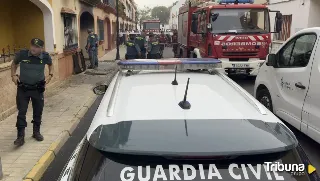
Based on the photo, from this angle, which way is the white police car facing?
away from the camera

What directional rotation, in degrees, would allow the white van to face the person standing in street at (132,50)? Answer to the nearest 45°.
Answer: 0° — it already faces them

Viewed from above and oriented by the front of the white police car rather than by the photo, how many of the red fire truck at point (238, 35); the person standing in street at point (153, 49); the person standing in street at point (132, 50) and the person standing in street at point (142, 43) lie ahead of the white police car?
4

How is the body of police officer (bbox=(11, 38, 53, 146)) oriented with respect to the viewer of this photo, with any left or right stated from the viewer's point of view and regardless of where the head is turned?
facing the viewer

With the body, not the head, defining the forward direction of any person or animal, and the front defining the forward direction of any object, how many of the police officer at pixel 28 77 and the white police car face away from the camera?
1

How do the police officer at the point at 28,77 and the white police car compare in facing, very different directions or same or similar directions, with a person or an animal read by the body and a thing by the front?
very different directions

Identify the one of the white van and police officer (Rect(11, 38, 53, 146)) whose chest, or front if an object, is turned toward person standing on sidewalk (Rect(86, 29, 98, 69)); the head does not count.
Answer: the white van

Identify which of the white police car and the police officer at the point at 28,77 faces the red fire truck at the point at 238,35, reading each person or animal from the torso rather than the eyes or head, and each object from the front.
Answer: the white police car

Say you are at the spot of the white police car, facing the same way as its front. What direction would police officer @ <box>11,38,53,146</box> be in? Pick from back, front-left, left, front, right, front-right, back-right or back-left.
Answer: front-left

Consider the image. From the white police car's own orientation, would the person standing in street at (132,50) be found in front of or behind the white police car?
in front

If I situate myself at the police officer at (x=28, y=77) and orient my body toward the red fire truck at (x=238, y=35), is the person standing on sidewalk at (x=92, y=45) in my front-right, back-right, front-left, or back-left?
front-left

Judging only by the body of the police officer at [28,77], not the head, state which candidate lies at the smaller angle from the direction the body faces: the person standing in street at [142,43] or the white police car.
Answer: the white police car

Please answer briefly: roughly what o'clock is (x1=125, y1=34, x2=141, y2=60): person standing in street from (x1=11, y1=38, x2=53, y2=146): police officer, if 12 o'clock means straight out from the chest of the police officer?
The person standing in street is roughly at 7 o'clock from the police officer.

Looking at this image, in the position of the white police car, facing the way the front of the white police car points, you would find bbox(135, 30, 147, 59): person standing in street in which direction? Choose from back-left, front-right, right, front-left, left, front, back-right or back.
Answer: front

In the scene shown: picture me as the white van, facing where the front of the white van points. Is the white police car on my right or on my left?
on my left

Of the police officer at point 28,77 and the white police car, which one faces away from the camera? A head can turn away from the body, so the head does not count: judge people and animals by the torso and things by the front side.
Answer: the white police car

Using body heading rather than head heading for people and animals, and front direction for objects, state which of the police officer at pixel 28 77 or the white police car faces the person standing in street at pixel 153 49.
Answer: the white police car

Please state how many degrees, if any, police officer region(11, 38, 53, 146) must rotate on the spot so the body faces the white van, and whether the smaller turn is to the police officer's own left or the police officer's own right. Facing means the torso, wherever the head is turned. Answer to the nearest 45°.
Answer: approximately 90° to the police officer's own left

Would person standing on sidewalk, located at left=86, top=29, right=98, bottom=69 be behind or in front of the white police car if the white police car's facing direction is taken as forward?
in front
